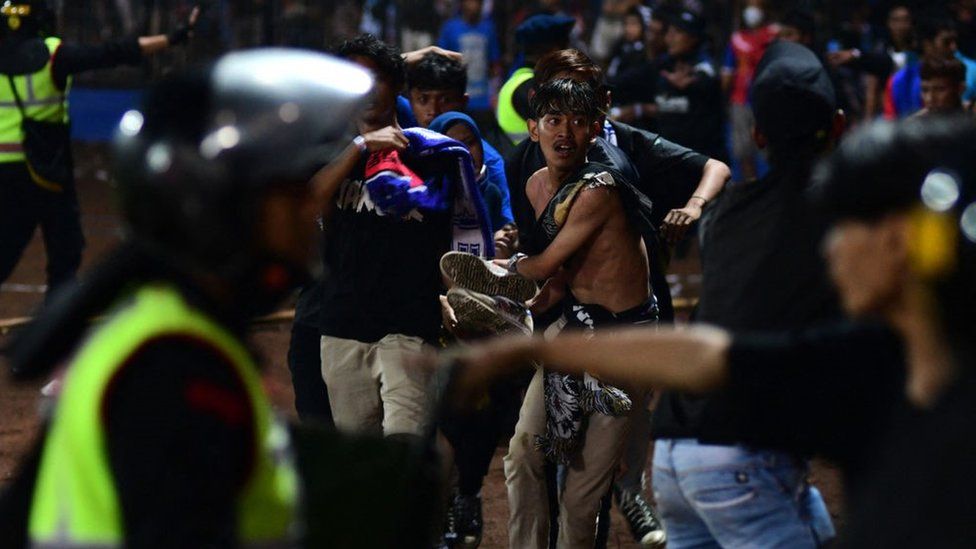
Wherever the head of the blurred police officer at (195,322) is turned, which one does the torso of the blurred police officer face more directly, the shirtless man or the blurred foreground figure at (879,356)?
the blurred foreground figure

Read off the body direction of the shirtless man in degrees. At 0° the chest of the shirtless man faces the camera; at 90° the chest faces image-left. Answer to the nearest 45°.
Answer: approximately 45°

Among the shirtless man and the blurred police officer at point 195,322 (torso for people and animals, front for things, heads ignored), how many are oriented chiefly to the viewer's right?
1

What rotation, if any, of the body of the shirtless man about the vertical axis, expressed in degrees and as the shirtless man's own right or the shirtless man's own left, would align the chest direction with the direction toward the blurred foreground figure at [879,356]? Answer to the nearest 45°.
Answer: approximately 45° to the shirtless man's own left

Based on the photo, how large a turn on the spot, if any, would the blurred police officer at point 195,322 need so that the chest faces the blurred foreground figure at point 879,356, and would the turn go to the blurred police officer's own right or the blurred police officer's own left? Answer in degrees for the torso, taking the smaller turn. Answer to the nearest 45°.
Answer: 0° — they already face them

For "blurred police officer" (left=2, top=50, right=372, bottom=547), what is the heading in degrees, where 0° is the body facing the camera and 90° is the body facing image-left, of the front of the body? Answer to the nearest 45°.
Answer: approximately 270°

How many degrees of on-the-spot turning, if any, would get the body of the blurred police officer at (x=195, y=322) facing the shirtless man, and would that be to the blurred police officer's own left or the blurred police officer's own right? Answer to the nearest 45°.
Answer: approximately 45° to the blurred police officer's own left
